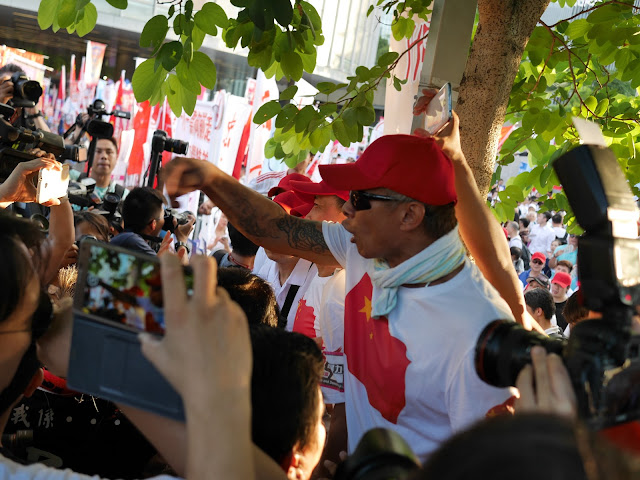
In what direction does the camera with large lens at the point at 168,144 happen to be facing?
to the viewer's right

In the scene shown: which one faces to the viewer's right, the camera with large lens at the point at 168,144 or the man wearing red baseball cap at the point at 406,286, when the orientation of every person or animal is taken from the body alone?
the camera with large lens

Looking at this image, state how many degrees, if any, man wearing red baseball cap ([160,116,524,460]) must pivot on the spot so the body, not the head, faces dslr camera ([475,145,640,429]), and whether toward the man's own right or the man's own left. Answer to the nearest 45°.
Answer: approximately 45° to the man's own left

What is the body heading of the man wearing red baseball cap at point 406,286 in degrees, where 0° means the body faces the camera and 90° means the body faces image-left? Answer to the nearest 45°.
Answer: approximately 45°

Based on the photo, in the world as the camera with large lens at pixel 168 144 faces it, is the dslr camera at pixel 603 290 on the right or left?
on its right

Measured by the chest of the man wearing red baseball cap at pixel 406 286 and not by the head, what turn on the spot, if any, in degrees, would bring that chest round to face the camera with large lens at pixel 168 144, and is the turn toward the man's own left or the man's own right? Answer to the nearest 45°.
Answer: approximately 90° to the man's own right

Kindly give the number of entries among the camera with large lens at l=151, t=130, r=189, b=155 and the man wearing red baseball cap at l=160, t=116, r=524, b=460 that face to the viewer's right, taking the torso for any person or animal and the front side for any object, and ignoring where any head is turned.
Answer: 1
